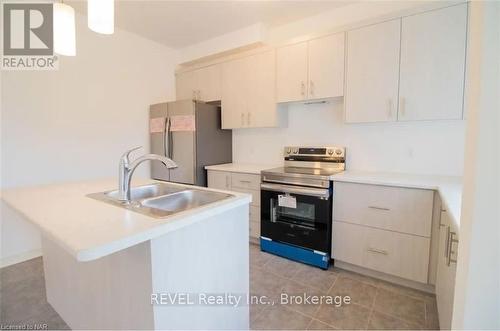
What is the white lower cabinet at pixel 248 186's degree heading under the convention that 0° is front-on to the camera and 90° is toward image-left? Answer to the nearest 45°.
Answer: approximately 45°

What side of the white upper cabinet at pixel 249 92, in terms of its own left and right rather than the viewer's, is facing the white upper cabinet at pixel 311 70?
left

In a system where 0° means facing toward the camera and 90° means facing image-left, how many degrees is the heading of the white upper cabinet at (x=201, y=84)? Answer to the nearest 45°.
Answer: approximately 45°
